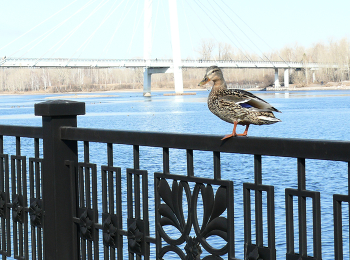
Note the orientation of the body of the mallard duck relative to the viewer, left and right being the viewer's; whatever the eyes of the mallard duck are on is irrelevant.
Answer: facing to the left of the viewer
